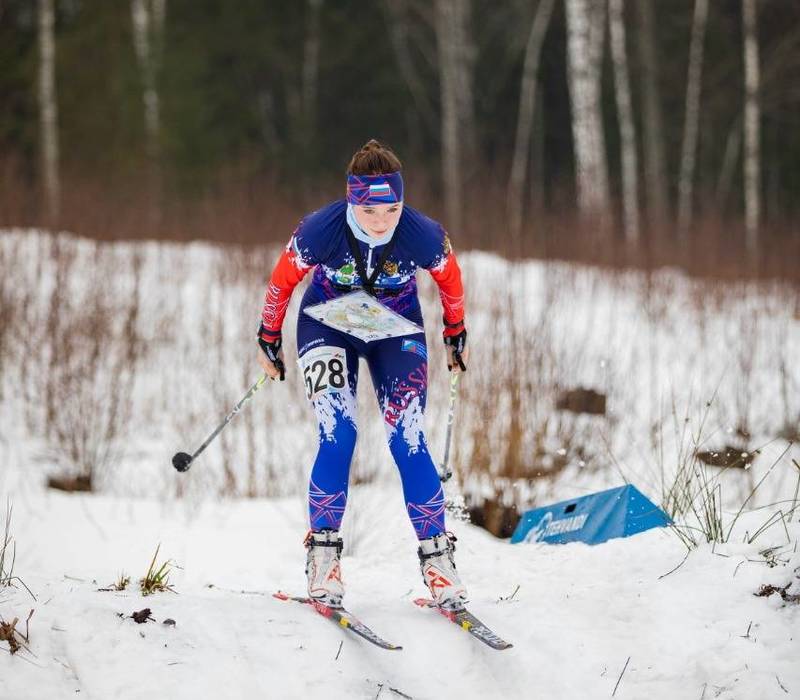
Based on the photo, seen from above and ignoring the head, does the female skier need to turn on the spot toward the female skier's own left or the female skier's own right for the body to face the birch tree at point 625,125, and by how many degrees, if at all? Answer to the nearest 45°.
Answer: approximately 180°

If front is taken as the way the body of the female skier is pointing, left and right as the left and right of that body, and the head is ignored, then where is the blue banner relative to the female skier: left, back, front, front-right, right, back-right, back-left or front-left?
back-left

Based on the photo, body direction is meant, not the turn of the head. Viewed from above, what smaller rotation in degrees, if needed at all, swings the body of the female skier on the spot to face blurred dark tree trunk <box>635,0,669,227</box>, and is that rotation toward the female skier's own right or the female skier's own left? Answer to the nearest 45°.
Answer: approximately 180°

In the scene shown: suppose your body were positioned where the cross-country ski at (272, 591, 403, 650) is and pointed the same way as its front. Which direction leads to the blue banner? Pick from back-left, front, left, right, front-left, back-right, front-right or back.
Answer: left

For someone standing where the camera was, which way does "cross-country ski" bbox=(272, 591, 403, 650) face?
facing the viewer and to the right of the viewer

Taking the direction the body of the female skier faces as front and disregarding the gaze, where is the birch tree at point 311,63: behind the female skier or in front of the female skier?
behind

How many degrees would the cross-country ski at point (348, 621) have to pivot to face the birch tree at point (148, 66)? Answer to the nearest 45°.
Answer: approximately 135° to its left

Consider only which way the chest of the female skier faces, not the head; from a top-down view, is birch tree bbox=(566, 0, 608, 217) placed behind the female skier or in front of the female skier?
behind

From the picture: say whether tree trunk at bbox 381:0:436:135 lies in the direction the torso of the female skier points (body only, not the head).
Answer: no

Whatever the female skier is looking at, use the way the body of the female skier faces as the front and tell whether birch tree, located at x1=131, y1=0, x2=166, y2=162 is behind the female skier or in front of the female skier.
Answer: behind

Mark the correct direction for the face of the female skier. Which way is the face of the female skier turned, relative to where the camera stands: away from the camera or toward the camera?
toward the camera

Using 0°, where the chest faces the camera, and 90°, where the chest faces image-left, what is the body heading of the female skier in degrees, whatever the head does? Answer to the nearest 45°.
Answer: approximately 0°

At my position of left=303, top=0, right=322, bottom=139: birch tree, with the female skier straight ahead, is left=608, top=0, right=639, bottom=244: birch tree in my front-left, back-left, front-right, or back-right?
front-left

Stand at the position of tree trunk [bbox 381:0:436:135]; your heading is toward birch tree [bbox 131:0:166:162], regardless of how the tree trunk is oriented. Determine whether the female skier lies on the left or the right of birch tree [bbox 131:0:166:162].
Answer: left

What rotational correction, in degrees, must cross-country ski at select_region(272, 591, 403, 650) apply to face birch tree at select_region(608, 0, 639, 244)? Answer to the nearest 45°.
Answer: approximately 135° to its left

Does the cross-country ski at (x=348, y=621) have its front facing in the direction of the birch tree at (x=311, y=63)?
no

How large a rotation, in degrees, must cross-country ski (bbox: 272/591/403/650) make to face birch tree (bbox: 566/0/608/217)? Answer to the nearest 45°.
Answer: approximately 135° to its left
